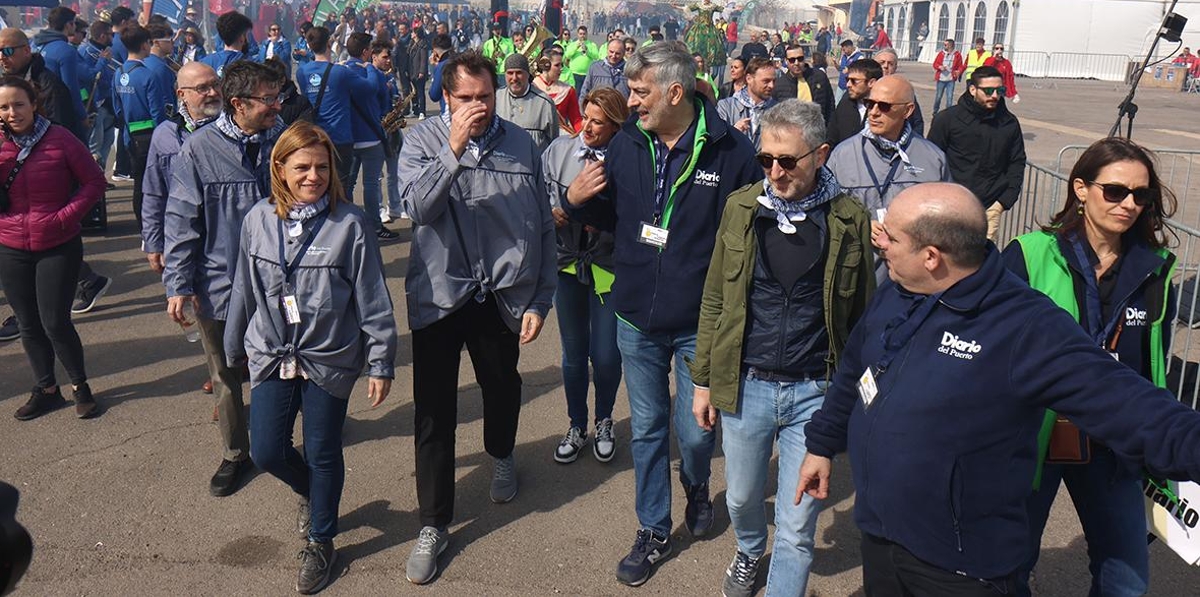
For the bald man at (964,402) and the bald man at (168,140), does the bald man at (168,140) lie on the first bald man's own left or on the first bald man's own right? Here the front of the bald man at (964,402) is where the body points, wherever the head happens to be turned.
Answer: on the first bald man's own right

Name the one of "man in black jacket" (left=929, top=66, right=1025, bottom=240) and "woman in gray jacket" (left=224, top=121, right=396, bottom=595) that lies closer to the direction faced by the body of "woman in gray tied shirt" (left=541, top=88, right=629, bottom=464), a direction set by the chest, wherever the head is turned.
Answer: the woman in gray jacket

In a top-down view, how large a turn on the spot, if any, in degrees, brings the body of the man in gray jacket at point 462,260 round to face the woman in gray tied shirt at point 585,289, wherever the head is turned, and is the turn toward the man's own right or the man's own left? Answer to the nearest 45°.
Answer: approximately 135° to the man's own left

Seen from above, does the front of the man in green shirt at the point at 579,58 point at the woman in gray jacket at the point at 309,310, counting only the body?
yes

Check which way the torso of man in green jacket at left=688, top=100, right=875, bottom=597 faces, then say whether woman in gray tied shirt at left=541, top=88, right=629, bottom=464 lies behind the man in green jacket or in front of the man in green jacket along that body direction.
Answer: behind
